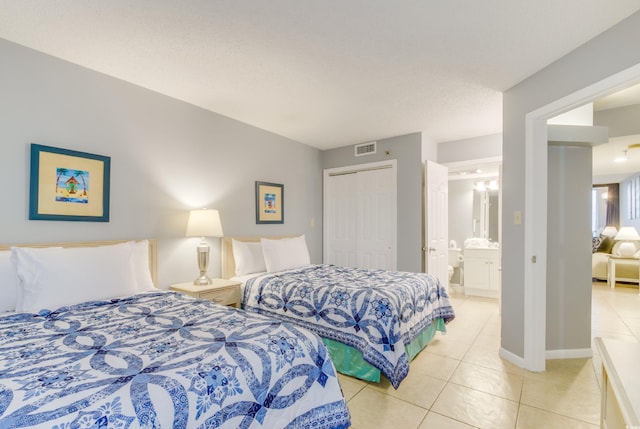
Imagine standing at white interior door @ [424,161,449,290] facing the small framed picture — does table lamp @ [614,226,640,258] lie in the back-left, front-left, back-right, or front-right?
back-right

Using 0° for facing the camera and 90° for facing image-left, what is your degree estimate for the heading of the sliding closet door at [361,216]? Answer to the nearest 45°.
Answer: approximately 45°

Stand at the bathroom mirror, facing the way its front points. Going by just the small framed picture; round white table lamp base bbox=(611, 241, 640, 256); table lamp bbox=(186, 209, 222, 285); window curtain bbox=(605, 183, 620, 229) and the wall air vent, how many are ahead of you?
3

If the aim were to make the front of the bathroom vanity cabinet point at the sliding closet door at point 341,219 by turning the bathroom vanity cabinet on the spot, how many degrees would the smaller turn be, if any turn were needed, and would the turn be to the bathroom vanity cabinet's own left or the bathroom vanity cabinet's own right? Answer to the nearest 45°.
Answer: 0° — it already faces it

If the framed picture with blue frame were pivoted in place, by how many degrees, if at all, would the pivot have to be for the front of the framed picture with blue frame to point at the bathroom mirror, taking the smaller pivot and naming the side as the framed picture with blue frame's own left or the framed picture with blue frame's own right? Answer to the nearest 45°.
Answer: approximately 45° to the framed picture with blue frame's own left

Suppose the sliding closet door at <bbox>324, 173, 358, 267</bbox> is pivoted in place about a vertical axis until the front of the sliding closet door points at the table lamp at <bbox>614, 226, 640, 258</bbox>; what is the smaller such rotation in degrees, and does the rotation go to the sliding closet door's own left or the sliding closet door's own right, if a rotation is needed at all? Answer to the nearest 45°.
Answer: approximately 135° to the sliding closet door's own left

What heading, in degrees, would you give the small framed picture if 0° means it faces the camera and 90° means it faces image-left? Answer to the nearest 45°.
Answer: approximately 315°
